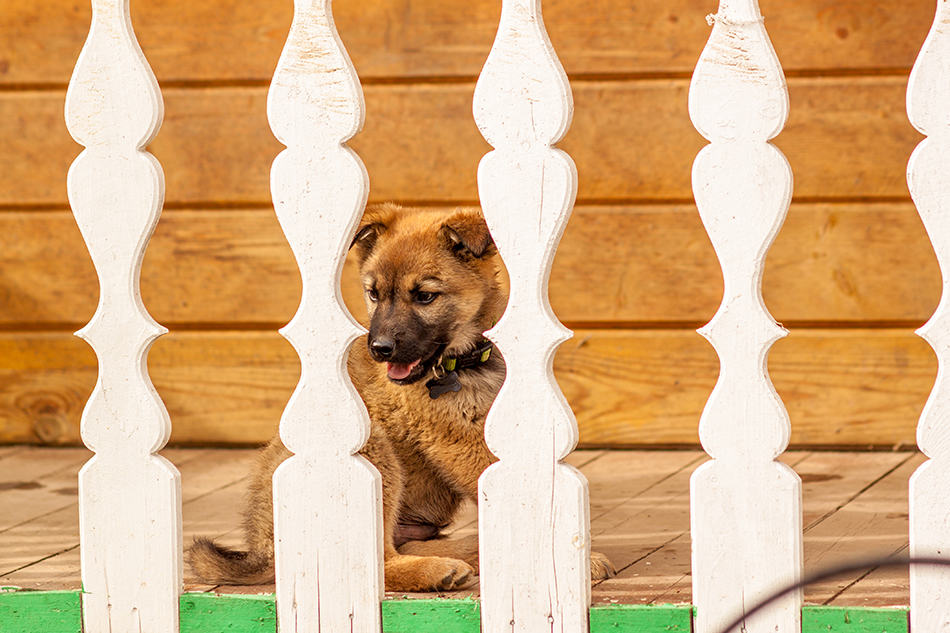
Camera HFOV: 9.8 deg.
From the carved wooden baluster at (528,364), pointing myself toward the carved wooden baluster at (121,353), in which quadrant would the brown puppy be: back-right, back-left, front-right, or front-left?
front-right

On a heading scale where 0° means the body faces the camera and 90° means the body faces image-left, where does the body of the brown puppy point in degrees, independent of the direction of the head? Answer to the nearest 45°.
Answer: approximately 315°

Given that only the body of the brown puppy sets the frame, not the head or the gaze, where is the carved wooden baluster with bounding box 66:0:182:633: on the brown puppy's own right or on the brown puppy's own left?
on the brown puppy's own right

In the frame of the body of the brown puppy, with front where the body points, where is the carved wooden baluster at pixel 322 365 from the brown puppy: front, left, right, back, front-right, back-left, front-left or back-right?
front-right

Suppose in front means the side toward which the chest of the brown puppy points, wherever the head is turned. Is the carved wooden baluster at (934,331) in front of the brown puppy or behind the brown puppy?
in front
